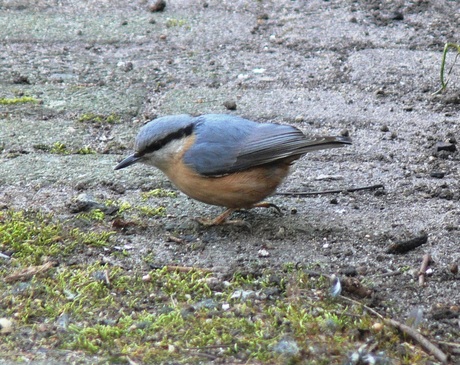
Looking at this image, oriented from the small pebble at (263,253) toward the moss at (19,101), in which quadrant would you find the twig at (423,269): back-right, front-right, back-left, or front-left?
back-right

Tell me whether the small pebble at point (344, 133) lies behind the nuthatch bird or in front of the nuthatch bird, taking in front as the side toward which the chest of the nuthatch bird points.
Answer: behind

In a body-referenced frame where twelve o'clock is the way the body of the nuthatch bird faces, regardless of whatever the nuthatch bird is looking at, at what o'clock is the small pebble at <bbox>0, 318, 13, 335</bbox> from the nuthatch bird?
The small pebble is roughly at 10 o'clock from the nuthatch bird.

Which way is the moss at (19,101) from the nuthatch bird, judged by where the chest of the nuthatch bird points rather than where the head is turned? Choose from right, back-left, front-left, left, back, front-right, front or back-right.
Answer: front-right

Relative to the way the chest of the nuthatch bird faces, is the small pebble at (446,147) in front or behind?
behind

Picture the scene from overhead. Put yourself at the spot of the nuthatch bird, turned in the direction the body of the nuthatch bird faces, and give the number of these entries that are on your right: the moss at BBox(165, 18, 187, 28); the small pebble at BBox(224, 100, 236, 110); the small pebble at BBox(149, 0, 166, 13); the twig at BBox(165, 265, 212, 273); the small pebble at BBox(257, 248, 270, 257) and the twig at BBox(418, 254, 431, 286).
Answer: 3

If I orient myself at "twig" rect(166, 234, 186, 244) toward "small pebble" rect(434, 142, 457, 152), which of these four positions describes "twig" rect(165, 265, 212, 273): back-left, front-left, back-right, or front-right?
back-right

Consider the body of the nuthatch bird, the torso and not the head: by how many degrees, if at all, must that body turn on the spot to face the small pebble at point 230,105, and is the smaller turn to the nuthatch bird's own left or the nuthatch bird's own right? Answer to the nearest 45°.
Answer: approximately 90° to the nuthatch bird's own right

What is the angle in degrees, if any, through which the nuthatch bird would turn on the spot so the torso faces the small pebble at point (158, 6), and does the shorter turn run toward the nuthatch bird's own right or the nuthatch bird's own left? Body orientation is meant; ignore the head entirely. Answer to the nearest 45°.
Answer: approximately 90° to the nuthatch bird's own right

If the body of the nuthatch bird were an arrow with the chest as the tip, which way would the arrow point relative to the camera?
to the viewer's left
